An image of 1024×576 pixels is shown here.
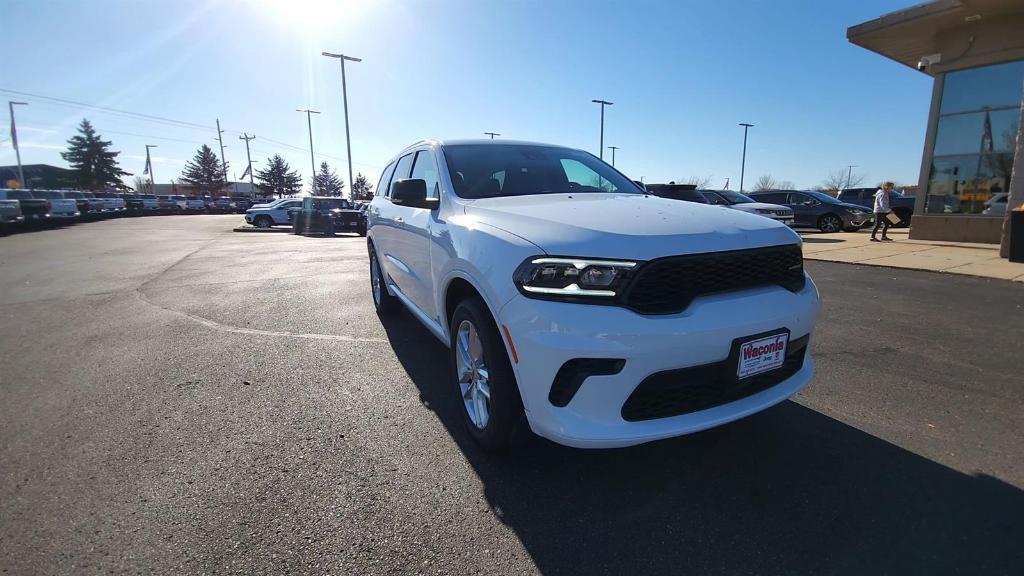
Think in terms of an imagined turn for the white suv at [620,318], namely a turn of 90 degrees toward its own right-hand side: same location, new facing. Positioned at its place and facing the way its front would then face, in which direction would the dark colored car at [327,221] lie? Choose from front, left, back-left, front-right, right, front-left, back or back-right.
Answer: right

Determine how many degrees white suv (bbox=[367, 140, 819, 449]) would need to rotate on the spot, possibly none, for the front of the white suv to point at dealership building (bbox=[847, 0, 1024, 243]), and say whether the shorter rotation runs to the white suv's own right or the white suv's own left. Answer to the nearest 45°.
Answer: approximately 90° to the white suv's own left

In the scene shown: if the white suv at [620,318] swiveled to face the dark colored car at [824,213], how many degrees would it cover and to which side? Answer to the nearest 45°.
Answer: approximately 90° to its left

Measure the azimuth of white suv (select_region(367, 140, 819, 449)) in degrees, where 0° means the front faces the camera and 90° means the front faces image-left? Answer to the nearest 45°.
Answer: approximately 315°

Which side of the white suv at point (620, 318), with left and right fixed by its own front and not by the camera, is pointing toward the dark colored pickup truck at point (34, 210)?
back

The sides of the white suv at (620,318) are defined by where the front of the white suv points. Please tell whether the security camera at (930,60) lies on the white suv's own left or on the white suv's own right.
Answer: on the white suv's own left

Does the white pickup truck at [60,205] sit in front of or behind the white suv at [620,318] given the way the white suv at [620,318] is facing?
behind
